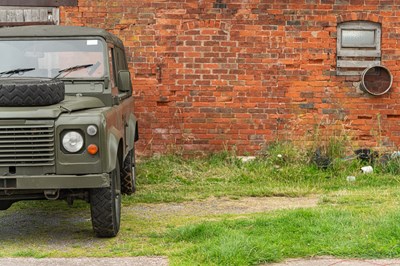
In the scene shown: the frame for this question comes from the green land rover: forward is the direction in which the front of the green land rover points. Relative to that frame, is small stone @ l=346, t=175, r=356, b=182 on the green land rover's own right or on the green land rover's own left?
on the green land rover's own left

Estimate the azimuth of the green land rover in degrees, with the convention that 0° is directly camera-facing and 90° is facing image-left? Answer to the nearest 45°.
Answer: approximately 0°
